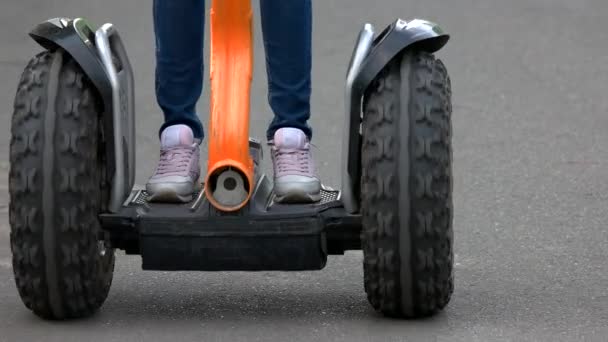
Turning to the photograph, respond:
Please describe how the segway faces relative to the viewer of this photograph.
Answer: facing the viewer
